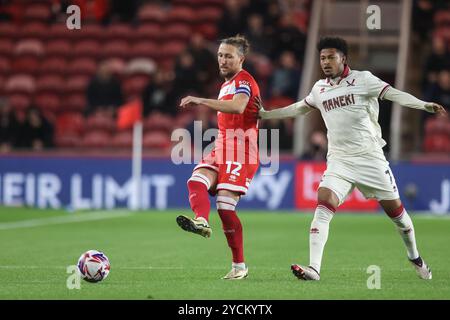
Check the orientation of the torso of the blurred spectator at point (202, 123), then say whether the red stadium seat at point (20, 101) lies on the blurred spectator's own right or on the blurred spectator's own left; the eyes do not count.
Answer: on the blurred spectator's own right

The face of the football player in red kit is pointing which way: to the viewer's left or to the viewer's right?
to the viewer's left

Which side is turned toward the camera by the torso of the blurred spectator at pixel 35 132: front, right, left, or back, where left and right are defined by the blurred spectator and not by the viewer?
front

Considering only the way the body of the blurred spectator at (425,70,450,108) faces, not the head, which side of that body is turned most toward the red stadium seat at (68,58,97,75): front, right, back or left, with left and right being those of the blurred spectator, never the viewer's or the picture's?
right

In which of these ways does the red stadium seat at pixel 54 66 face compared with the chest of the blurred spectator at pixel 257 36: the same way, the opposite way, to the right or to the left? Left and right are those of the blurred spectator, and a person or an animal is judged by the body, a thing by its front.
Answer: the same way

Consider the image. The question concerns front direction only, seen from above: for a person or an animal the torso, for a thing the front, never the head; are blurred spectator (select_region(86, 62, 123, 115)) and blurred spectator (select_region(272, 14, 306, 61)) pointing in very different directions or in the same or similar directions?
same or similar directions

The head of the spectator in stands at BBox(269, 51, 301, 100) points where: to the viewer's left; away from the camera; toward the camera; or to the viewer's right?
toward the camera

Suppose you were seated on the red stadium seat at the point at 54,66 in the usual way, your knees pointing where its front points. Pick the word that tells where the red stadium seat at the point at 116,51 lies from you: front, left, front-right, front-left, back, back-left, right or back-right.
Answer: left

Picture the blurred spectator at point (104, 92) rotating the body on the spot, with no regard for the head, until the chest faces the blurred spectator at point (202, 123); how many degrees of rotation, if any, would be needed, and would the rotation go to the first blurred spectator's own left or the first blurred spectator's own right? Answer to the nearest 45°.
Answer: approximately 45° to the first blurred spectator's own left

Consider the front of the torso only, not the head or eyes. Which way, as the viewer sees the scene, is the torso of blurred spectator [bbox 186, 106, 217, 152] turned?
toward the camera

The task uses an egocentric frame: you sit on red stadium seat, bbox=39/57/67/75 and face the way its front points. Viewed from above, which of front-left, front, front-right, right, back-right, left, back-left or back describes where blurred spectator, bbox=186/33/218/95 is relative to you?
front-left

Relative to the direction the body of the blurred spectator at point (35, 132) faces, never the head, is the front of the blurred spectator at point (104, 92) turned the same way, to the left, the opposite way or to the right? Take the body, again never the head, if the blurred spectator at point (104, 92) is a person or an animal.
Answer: the same way

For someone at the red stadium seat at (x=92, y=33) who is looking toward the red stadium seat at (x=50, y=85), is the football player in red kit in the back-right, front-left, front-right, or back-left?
front-left

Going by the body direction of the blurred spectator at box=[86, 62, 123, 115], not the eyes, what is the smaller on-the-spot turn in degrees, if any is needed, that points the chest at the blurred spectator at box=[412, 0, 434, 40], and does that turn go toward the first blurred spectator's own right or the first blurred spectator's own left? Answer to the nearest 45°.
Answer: approximately 90° to the first blurred spectator's own left
